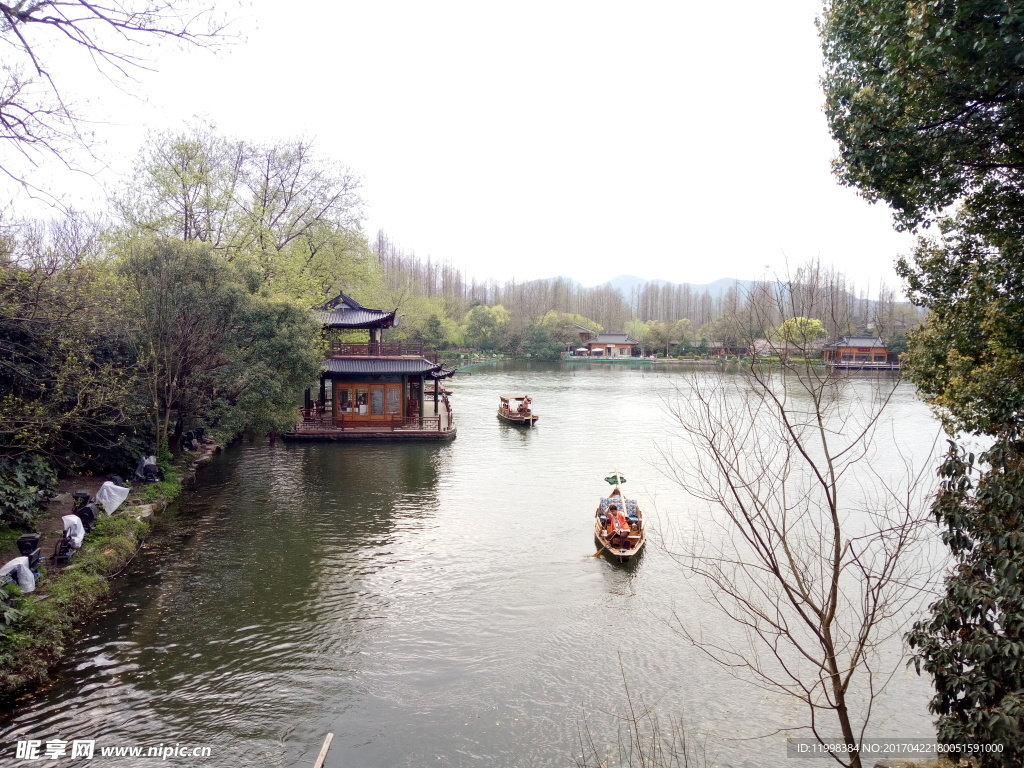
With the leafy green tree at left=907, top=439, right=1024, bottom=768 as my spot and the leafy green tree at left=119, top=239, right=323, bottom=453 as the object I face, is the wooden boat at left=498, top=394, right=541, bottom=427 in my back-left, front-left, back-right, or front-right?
front-right

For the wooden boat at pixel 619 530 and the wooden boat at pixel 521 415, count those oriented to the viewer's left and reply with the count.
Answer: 0

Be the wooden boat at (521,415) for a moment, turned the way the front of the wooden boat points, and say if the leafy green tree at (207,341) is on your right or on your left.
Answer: on your right
